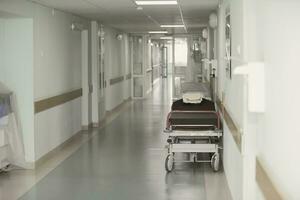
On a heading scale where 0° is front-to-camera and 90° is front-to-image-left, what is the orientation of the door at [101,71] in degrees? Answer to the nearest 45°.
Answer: approximately 270°

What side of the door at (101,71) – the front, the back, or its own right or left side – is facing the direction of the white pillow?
front
